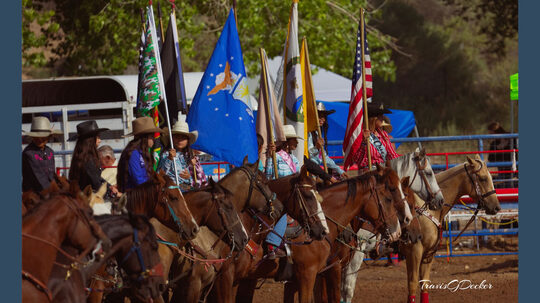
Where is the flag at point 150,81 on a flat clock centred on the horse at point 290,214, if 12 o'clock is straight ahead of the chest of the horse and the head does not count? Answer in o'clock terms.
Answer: The flag is roughly at 5 o'clock from the horse.

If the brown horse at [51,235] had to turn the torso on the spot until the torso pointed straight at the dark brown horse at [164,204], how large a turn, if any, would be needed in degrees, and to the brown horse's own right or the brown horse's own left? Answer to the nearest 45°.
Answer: approximately 45° to the brown horse's own left

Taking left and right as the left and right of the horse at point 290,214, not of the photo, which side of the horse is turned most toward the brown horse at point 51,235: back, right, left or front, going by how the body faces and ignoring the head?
right

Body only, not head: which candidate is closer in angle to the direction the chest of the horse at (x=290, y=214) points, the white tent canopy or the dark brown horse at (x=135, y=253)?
the dark brown horse
